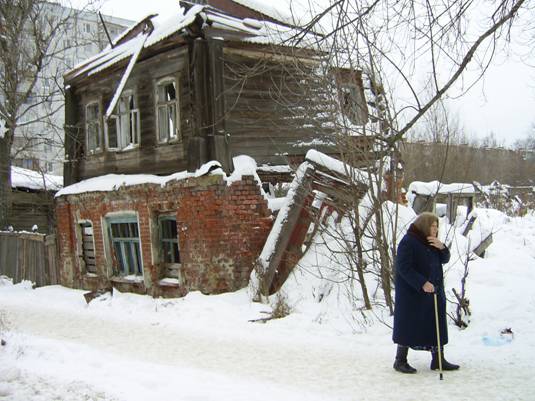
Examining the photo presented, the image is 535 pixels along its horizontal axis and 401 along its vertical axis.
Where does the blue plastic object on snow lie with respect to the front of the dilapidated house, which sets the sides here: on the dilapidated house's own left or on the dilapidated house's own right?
on the dilapidated house's own left

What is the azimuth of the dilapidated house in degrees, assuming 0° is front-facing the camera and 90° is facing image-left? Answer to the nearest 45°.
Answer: approximately 45°

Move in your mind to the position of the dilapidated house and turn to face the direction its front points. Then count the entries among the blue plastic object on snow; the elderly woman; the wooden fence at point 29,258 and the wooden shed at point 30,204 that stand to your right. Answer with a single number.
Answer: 2

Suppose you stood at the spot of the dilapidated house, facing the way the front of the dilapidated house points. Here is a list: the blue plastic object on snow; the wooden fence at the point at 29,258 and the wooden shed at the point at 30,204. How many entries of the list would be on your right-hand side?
2

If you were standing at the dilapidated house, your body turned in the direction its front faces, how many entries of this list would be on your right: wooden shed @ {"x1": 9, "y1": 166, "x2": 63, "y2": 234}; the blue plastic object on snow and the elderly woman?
1

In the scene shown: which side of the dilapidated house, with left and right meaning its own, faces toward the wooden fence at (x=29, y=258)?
right

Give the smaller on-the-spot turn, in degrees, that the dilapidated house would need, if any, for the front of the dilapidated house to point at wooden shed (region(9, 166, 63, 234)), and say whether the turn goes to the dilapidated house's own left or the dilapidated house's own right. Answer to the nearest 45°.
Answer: approximately 90° to the dilapidated house's own right
